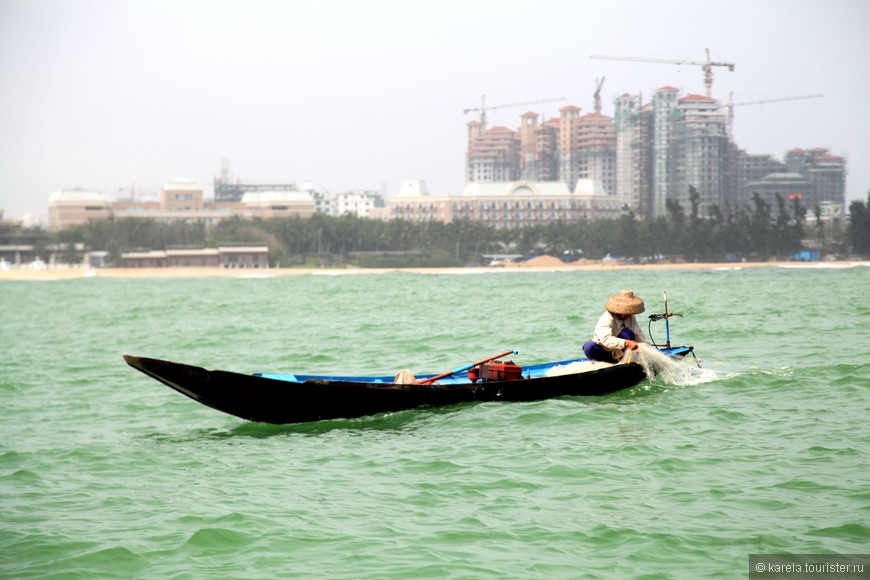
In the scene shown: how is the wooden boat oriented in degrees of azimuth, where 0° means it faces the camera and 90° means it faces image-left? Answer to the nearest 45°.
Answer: approximately 90°
